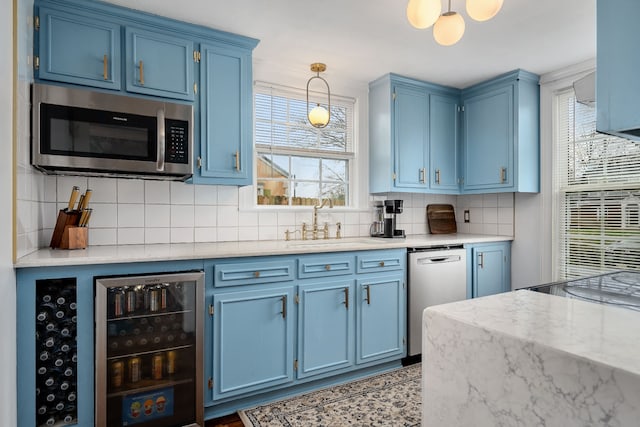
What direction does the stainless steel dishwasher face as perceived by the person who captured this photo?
facing the viewer and to the right of the viewer

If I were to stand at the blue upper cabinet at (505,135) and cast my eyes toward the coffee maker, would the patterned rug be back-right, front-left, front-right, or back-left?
front-left

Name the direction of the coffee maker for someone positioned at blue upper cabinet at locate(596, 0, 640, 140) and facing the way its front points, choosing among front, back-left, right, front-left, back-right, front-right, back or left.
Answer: right

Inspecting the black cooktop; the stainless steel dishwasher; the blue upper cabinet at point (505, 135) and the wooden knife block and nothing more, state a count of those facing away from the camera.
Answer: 0

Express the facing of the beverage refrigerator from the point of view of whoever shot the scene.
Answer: facing the viewer

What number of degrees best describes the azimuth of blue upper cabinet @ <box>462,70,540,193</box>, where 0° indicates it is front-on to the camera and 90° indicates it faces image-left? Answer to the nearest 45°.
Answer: approximately 45°

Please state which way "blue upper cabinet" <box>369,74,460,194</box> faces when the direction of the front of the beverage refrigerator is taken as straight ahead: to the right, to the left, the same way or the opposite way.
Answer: the same way

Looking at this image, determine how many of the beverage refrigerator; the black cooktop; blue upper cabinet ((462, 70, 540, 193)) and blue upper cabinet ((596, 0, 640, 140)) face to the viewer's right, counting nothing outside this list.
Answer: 0
